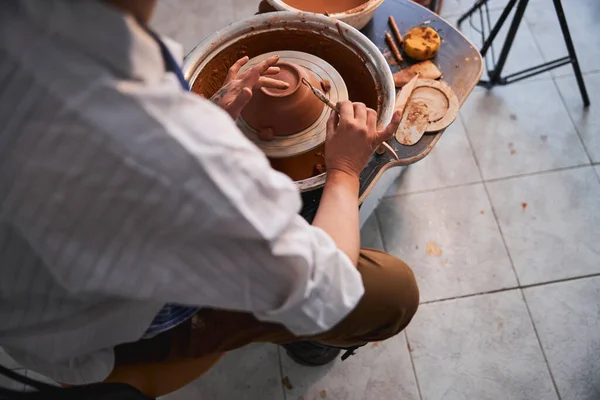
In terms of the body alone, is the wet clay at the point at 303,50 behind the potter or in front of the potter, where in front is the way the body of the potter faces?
in front

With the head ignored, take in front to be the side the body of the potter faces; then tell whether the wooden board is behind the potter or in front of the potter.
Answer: in front

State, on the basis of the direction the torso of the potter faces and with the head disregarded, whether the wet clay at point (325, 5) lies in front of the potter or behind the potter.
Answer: in front

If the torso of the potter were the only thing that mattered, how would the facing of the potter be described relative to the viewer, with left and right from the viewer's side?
facing away from the viewer and to the right of the viewer
